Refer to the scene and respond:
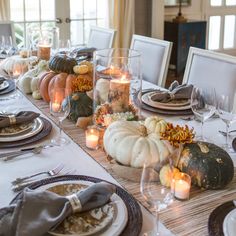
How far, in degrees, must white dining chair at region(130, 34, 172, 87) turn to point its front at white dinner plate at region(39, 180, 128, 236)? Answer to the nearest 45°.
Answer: approximately 45° to its left

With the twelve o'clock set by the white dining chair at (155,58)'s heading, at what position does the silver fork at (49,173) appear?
The silver fork is roughly at 11 o'clock from the white dining chair.

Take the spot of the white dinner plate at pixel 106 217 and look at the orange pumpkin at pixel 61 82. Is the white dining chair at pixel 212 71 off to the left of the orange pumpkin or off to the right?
right

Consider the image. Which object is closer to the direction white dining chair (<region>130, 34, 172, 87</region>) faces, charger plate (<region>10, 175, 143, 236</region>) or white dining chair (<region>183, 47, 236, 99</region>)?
the charger plate

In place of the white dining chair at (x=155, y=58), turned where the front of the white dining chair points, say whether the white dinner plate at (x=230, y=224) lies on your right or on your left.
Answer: on your left

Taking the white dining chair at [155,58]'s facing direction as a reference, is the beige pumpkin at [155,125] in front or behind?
in front

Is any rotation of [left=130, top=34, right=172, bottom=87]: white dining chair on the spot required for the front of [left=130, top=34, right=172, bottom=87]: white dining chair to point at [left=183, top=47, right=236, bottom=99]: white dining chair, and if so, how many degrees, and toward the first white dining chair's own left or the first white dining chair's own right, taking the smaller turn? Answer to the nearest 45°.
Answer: approximately 90° to the first white dining chair's own left

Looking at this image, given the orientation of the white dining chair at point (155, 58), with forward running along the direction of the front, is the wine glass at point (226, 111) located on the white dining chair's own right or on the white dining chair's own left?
on the white dining chair's own left

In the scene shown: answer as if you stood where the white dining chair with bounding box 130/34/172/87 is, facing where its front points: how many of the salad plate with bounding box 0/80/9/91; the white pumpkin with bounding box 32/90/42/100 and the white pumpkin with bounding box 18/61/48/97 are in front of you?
3

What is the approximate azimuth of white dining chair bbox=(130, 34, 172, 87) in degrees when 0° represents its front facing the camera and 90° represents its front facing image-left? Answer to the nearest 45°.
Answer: approximately 45°

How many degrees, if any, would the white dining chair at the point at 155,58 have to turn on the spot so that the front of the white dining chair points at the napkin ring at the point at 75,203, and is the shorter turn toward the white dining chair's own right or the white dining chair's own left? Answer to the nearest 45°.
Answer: approximately 45° to the white dining chair's own left

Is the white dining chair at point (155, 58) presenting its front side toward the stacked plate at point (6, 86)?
yes

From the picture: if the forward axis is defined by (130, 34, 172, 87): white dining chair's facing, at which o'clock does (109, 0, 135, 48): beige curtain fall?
The beige curtain is roughly at 4 o'clock from the white dining chair.

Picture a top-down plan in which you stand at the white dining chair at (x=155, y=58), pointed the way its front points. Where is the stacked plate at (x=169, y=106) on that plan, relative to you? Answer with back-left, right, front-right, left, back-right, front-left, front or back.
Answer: front-left
